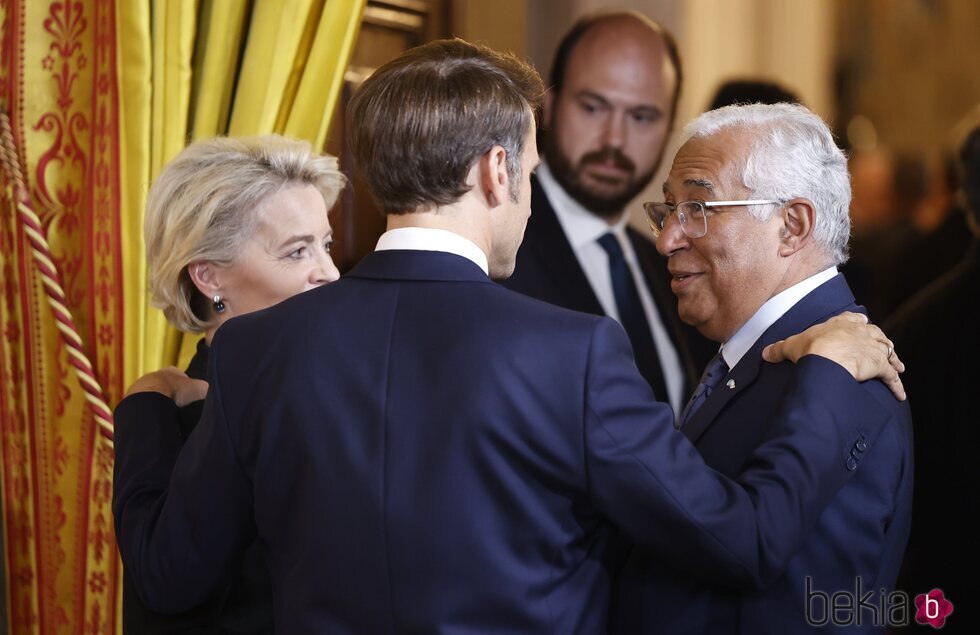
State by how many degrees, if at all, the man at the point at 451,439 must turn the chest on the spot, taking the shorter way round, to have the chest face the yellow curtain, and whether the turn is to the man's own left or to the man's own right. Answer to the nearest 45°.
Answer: approximately 45° to the man's own left

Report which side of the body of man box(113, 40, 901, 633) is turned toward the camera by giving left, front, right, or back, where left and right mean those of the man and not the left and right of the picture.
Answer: back

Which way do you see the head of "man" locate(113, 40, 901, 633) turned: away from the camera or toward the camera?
away from the camera

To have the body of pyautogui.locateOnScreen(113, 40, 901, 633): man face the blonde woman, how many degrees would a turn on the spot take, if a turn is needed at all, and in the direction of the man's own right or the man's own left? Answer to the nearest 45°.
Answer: approximately 45° to the man's own left
